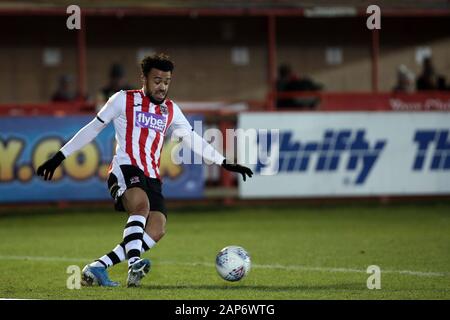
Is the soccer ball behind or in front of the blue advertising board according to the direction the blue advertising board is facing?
in front

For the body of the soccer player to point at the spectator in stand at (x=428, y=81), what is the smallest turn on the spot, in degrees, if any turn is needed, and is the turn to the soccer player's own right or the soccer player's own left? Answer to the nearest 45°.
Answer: approximately 90° to the soccer player's own left

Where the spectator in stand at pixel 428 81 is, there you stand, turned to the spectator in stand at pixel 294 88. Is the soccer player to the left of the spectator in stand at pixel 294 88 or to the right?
left

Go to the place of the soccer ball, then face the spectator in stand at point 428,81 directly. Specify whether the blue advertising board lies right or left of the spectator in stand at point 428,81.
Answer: left

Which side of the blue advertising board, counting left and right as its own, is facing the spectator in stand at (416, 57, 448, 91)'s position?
left

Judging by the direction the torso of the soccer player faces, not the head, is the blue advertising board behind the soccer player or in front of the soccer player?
behind

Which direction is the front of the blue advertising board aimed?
toward the camera

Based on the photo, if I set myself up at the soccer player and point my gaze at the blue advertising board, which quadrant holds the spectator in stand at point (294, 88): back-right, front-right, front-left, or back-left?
front-right

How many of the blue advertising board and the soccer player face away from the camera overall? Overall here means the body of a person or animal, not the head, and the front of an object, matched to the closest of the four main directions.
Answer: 0

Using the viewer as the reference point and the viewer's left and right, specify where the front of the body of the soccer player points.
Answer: facing the viewer and to the right of the viewer

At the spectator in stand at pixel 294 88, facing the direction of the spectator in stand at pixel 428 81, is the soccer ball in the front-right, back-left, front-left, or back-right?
back-right

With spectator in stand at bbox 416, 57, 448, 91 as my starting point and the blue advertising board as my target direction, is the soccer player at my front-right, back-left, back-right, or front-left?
front-left

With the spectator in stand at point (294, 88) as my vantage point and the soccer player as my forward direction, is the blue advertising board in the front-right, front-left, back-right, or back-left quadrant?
front-right

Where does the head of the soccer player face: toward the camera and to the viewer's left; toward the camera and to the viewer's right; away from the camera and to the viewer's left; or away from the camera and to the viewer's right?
toward the camera and to the viewer's right

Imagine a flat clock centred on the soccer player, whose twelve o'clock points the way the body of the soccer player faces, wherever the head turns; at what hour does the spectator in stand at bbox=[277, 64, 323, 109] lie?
The spectator in stand is roughly at 8 o'clock from the soccer player.
